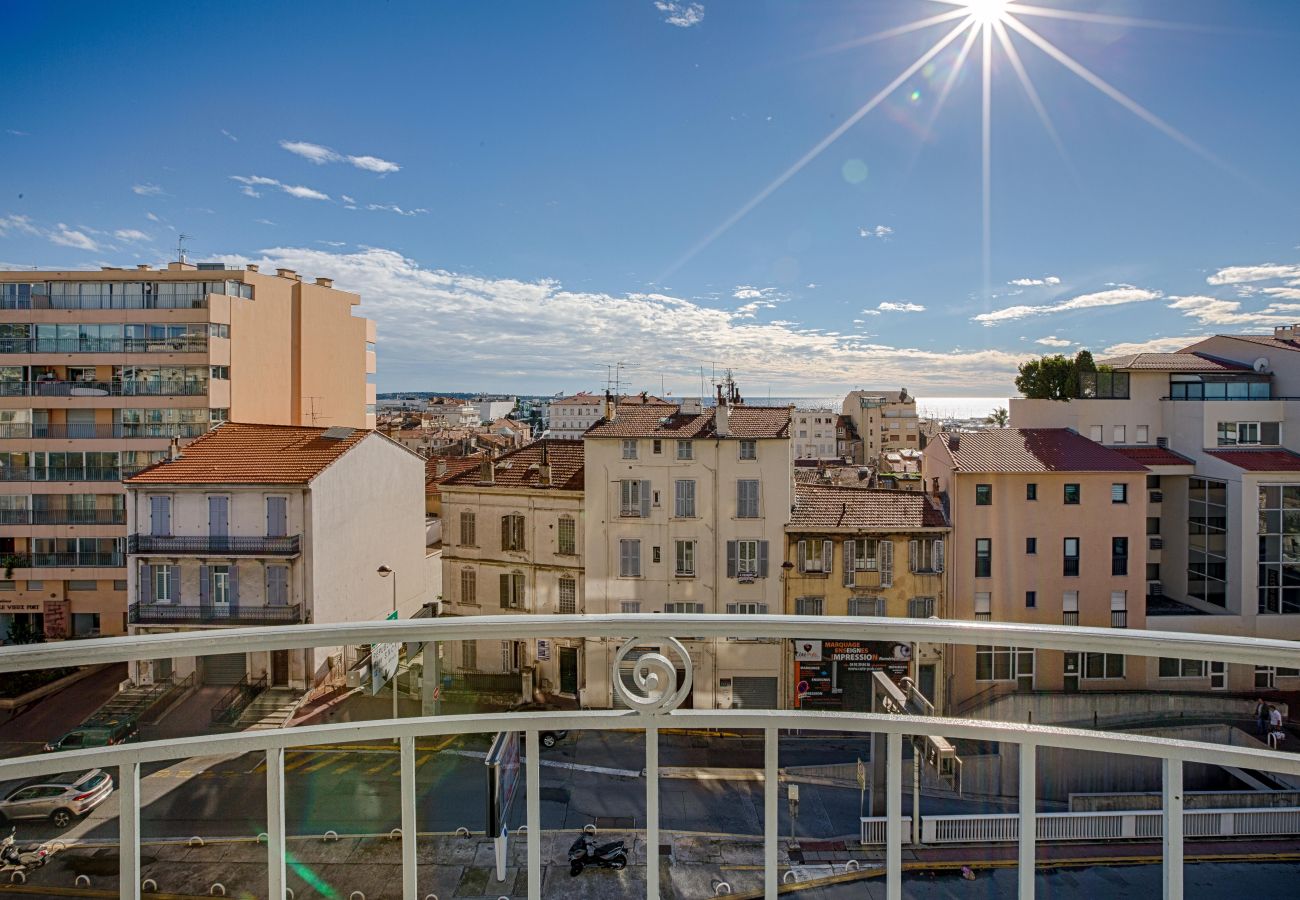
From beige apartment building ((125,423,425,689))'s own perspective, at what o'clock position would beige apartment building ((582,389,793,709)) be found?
beige apartment building ((582,389,793,709)) is roughly at 8 o'clock from beige apartment building ((125,423,425,689)).

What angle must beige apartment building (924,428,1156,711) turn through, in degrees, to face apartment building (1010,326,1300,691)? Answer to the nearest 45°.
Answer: approximately 135° to its left

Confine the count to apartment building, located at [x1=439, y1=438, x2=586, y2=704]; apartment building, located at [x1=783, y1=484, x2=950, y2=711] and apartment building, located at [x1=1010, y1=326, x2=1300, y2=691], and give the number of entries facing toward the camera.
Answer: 3

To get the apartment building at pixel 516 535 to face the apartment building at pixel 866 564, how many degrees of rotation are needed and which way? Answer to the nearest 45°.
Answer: approximately 90° to its left

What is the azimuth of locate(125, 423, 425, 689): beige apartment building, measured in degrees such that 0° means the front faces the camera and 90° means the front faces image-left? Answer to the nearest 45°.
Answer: approximately 45°

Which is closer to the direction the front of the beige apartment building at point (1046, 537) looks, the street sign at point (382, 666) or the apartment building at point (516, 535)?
the street sign

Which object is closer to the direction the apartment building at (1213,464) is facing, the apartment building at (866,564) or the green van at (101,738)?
the green van

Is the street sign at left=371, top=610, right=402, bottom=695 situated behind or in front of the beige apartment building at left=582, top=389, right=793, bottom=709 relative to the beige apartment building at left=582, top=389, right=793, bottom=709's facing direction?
in front

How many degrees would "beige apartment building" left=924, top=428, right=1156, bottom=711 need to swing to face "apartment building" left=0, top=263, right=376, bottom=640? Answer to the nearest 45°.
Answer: approximately 90° to its right
